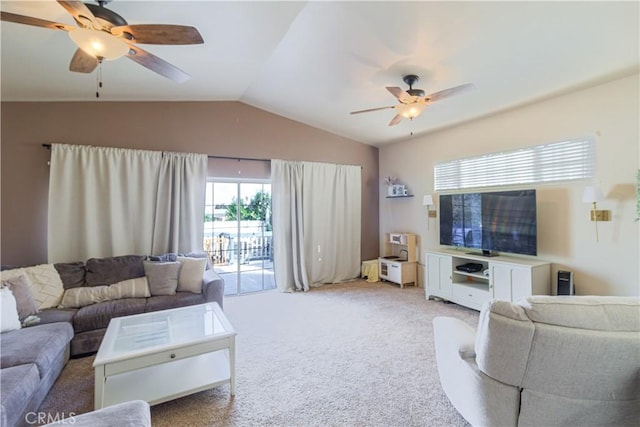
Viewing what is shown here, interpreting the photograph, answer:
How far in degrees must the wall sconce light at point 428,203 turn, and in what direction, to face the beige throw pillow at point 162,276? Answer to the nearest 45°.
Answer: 0° — it already faces it

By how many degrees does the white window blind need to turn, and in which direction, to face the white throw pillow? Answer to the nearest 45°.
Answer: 0° — it already faces it

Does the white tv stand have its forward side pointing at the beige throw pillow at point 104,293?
yes

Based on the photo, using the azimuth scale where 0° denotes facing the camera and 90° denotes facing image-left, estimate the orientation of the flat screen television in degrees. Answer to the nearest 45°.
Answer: approximately 45°

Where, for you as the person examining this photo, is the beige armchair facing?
facing away from the viewer and to the left of the viewer

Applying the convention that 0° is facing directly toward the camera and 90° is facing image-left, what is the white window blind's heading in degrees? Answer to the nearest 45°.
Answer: approximately 45°

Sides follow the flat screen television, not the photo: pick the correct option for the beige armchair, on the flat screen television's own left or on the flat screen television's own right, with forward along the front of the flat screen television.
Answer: on the flat screen television's own left

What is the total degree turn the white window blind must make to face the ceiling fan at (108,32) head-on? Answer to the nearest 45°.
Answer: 0° — it already faces it

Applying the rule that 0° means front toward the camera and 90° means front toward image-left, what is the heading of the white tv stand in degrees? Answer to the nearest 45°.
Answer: approximately 45°

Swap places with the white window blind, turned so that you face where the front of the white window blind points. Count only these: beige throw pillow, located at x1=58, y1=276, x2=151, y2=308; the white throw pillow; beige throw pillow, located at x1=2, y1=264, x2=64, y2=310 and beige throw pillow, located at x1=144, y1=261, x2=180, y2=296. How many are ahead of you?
4
